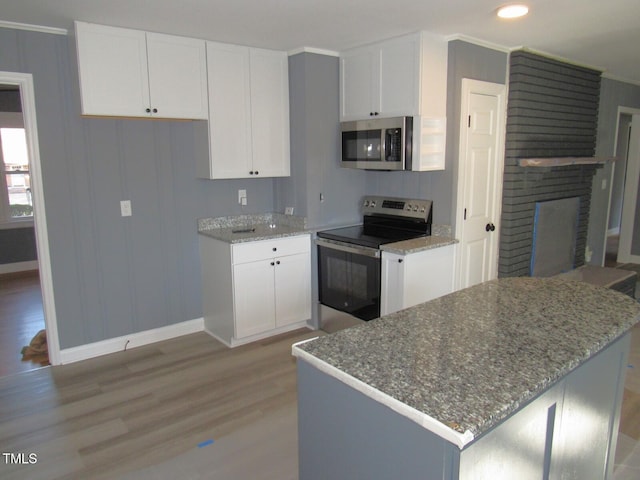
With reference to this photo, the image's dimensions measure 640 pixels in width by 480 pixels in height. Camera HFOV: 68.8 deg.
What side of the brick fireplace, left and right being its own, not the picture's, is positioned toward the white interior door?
right

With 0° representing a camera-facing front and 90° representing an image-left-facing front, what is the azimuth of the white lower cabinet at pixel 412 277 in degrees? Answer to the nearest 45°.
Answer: approximately 45°

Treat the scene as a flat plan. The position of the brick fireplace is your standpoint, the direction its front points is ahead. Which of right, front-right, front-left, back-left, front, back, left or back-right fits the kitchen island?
front-right

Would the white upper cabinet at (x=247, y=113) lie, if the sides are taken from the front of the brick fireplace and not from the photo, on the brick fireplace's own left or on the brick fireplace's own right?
on the brick fireplace's own right
